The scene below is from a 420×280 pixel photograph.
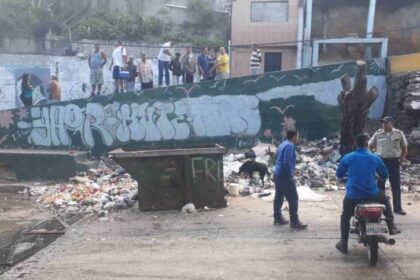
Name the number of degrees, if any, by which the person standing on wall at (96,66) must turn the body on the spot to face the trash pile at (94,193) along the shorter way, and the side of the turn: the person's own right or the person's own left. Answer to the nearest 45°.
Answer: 0° — they already face it

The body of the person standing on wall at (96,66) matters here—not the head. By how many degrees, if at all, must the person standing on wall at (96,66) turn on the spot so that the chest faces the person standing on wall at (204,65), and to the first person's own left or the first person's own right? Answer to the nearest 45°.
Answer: approximately 90° to the first person's own left

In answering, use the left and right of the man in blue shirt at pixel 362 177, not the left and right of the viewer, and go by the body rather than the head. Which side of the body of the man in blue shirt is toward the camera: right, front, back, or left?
back

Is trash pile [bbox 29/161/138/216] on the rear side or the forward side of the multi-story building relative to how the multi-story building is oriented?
on the forward side

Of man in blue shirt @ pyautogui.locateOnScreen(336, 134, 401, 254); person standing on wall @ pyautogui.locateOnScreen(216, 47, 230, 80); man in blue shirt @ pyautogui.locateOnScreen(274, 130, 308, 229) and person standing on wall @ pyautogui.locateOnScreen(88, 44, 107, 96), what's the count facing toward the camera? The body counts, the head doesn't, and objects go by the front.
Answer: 2

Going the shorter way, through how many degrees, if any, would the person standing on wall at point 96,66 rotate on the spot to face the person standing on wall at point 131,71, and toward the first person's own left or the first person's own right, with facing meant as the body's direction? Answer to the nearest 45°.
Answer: approximately 90° to the first person's own left

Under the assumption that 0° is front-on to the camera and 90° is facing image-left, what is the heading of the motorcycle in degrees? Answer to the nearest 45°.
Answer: approximately 180°

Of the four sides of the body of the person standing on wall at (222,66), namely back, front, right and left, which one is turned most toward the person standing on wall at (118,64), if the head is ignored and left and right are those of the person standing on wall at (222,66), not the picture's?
right

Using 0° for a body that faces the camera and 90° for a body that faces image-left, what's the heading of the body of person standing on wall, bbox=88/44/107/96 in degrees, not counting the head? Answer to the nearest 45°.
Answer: approximately 0°
